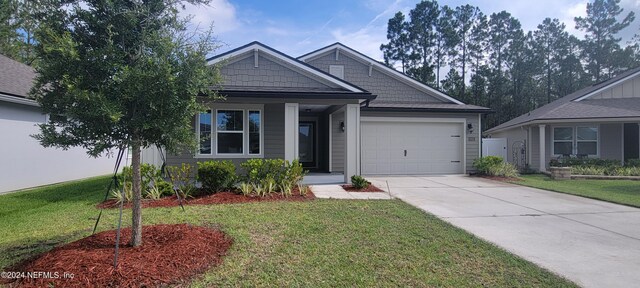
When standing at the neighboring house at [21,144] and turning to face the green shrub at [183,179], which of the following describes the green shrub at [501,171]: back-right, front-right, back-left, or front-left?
front-left

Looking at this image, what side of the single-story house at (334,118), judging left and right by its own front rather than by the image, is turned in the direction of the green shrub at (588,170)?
left

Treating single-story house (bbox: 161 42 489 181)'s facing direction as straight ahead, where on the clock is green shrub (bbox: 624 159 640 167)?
The green shrub is roughly at 9 o'clock from the single-story house.

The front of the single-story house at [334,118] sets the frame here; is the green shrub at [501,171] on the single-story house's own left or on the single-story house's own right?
on the single-story house's own left

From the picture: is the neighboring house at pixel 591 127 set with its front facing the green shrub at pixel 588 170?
yes

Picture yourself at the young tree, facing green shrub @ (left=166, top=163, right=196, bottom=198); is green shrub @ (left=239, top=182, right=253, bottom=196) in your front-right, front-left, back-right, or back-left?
front-right

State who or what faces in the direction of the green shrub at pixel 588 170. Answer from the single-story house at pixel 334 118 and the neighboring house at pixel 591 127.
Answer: the neighboring house

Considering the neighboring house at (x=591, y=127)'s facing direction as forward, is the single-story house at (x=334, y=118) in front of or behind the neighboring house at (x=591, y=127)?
in front

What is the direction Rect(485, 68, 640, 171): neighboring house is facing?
toward the camera

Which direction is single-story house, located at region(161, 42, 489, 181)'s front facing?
toward the camera

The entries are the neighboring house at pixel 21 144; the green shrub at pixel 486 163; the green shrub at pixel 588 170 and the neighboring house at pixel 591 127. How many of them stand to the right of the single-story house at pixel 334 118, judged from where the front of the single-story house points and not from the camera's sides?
1

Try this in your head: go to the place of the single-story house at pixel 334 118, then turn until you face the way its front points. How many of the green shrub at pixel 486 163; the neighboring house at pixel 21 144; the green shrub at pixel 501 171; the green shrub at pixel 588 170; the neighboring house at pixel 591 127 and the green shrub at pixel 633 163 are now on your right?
1

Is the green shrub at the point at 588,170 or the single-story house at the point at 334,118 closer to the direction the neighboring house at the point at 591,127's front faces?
the green shrub

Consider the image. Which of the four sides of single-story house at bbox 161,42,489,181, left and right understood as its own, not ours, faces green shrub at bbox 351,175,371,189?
front

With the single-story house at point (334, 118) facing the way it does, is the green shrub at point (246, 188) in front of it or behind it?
in front

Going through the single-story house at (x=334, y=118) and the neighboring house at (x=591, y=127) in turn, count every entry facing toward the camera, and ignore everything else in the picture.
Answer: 2
